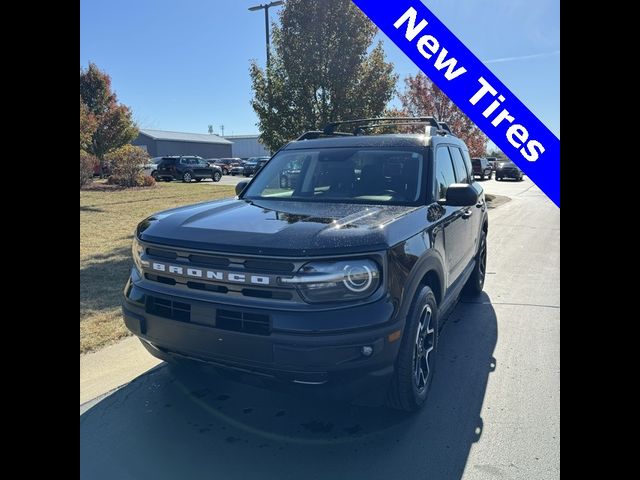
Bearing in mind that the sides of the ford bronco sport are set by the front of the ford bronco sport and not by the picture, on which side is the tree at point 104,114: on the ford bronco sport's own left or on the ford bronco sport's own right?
on the ford bronco sport's own right

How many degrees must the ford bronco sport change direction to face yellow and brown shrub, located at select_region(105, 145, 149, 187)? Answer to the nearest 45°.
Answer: approximately 135° to its right

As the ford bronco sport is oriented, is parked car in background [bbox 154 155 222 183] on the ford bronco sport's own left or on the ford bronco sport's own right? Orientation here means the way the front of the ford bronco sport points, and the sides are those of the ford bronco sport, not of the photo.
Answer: on the ford bronco sport's own right

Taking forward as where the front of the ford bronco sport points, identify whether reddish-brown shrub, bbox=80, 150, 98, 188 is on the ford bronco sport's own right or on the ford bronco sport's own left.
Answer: on the ford bronco sport's own right

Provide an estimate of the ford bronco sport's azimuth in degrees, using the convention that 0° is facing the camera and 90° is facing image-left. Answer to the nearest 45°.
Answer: approximately 45°

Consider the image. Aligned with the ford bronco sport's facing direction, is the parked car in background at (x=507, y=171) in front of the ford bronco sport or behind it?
behind

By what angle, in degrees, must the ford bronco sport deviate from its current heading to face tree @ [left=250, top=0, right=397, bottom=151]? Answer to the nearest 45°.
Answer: approximately 135° to its right
